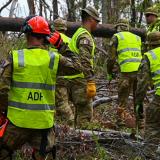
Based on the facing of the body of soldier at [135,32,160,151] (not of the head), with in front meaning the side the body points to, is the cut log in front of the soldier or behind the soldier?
in front

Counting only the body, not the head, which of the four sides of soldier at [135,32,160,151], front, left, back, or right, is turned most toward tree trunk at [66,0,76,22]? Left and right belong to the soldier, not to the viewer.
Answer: front

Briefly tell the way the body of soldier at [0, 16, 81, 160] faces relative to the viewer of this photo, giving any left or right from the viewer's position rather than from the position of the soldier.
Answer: facing away from the viewer
